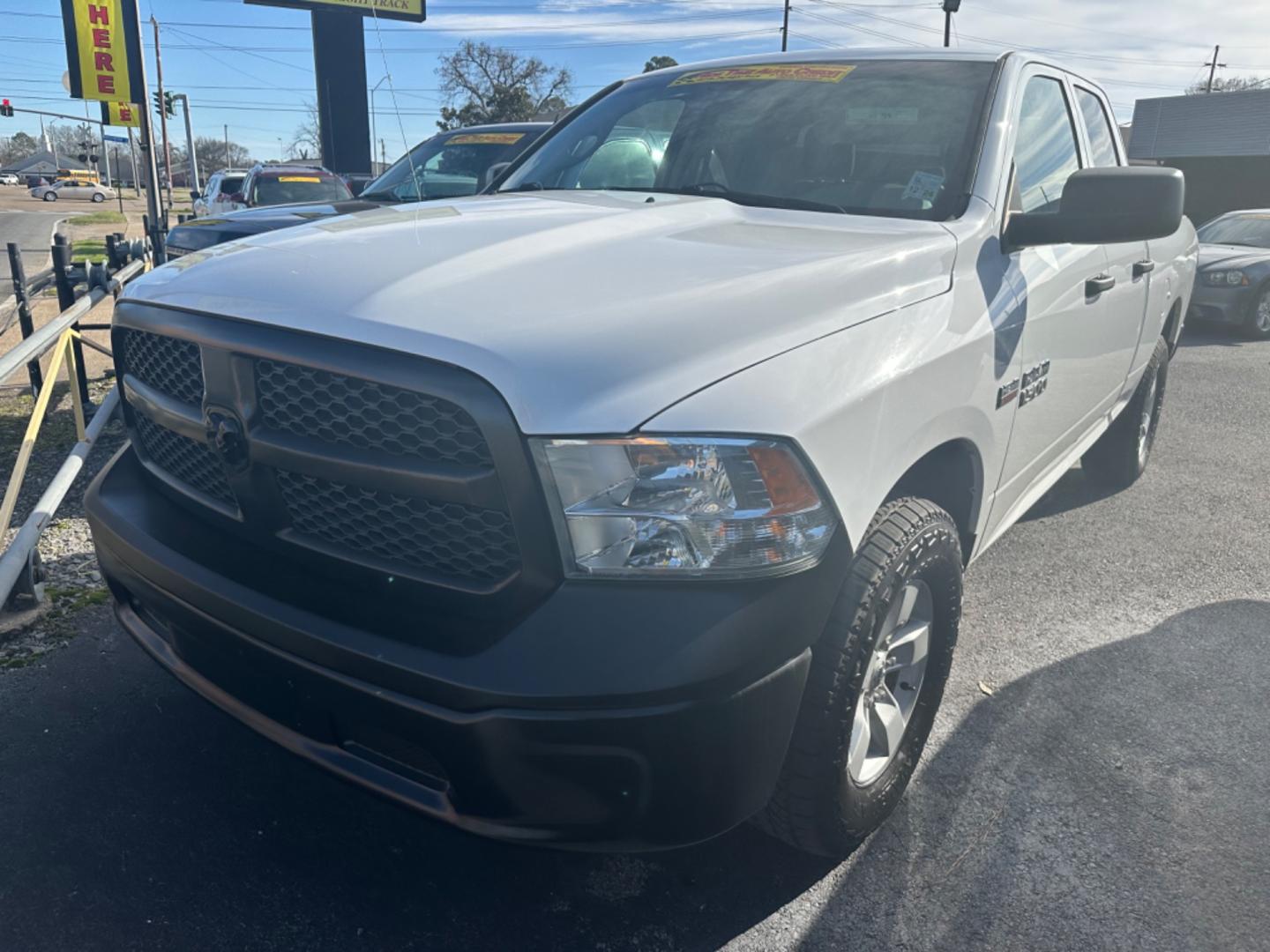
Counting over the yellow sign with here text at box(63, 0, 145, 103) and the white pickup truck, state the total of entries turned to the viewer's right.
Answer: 0

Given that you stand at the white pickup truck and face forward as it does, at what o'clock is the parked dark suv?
The parked dark suv is roughly at 4 o'clock from the white pickup truck.

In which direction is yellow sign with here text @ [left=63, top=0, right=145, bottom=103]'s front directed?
toward the camera

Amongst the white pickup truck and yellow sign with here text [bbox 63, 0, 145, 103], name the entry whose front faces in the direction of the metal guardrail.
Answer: the yellow sign with here text

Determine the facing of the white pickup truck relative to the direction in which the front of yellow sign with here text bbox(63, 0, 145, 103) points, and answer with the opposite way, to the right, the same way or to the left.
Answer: to the right

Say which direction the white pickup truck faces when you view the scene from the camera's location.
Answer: facing the viewer and to the left of the viewer

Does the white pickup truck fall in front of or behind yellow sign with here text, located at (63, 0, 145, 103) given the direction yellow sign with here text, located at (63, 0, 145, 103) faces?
in front

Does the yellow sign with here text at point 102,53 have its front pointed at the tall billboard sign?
no

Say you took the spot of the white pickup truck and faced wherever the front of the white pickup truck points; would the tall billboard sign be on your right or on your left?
on your right

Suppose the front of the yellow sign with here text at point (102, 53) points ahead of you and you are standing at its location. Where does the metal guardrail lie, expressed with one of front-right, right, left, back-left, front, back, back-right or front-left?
front
